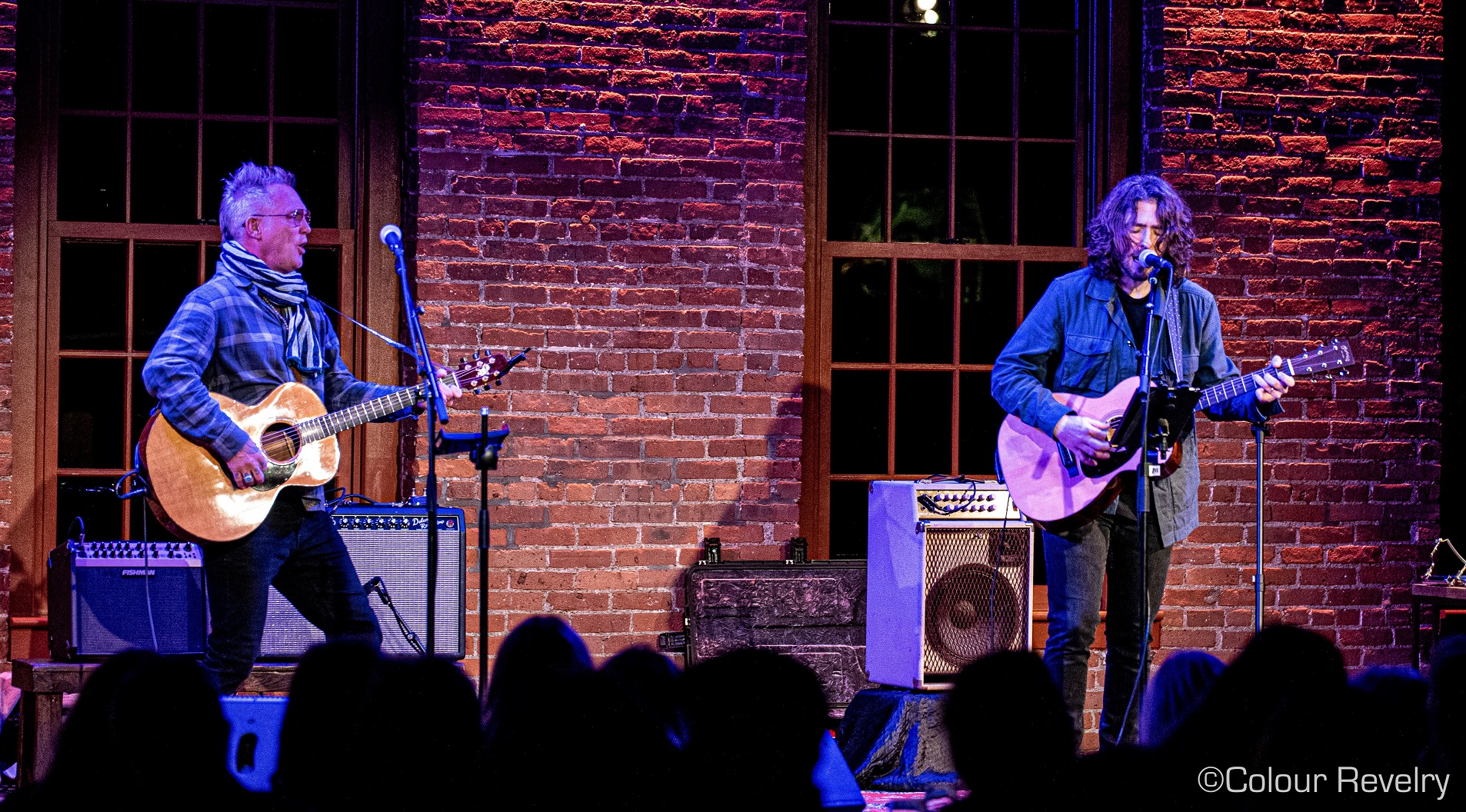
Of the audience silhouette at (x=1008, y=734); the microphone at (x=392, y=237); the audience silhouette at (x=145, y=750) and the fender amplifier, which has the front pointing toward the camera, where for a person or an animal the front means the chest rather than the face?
the fender amplifier

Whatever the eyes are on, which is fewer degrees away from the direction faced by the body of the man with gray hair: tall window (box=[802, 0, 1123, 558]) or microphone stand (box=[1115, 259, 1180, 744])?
the microphone stand

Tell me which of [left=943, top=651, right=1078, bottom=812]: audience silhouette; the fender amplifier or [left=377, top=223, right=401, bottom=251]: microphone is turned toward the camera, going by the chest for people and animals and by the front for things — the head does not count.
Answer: the fender amplifier

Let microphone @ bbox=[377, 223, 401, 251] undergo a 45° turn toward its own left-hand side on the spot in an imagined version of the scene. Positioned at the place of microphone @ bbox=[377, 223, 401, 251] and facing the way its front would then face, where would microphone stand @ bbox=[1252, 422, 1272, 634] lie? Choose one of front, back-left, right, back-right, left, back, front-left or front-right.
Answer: back-left

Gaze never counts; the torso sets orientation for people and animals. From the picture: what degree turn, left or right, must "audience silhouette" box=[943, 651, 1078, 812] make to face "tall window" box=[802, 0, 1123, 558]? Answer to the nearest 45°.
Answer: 0° — they already face it

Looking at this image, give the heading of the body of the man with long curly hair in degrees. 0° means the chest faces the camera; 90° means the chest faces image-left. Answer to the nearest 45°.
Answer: approximately 0°

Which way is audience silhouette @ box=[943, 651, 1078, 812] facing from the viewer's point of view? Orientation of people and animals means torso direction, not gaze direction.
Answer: away from the camera

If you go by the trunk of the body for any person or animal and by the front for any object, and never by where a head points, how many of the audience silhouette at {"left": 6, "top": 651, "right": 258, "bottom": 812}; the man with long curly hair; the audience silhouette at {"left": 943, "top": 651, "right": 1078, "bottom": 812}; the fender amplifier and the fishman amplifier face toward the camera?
3

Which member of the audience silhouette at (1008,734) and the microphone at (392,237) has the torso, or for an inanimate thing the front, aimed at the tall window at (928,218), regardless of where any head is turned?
the audience silhouette

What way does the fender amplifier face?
toward the camera

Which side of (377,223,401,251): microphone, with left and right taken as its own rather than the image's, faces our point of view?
left

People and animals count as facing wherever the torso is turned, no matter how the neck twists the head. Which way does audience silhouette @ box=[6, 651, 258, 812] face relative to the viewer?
away from the camera

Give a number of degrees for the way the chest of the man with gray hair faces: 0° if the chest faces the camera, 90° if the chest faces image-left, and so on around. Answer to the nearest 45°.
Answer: approximately 315°

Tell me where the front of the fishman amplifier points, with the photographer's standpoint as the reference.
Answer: facing the viewer

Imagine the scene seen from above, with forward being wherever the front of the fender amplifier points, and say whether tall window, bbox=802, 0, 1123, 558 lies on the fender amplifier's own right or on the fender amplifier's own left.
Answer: on the fender amplifier's own left

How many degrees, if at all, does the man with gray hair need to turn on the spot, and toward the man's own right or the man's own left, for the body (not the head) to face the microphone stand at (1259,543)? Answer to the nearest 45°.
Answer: approximately 45° to the man's own left

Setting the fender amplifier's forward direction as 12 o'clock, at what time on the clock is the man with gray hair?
The man with gray hair is roughly at 1 o'clock from the fender amplifier.

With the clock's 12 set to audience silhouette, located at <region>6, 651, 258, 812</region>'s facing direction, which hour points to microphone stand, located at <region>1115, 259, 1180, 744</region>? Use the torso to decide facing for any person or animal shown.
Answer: The microphone stand is roughly at 2 o'clock from the audience silhouette.

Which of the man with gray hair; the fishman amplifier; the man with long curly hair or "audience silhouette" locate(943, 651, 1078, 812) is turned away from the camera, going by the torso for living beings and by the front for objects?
the audience silhouette

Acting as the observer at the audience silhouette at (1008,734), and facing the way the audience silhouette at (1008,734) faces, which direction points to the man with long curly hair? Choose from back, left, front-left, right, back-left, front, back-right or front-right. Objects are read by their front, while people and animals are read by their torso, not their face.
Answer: front
